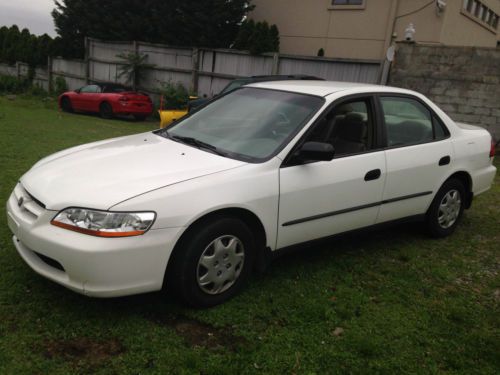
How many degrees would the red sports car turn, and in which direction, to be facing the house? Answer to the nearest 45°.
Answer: approximately 135° to its right

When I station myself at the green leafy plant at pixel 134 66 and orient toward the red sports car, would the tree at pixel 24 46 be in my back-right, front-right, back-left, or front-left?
back-right

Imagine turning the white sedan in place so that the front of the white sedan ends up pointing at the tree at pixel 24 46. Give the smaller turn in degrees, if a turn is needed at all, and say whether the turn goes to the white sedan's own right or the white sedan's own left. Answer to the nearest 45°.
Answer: approximately 90° to the white sedan's own right

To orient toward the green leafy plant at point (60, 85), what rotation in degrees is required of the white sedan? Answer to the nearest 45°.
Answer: approximately 90° to its right

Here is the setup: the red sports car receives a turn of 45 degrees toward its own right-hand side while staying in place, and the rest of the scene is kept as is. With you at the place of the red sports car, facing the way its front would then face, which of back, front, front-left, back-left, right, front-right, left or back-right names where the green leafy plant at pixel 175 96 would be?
right

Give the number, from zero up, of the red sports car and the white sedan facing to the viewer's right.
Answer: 0

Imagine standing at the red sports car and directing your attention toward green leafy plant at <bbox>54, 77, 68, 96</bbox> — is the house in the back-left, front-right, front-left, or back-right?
back-right

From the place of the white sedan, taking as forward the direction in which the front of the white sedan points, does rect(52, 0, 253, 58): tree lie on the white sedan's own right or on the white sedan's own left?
on the white sedan's own right

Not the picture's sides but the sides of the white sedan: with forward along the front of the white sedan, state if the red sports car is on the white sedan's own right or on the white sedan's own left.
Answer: on the white sedan's own right

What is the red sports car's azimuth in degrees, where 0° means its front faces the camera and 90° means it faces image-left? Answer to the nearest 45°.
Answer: approximately 135°

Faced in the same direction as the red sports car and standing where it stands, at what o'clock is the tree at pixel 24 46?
The tree is roughly at 1 o'clock from the red sports car.

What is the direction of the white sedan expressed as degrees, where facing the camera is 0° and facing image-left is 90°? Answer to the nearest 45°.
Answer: approximately 45°
